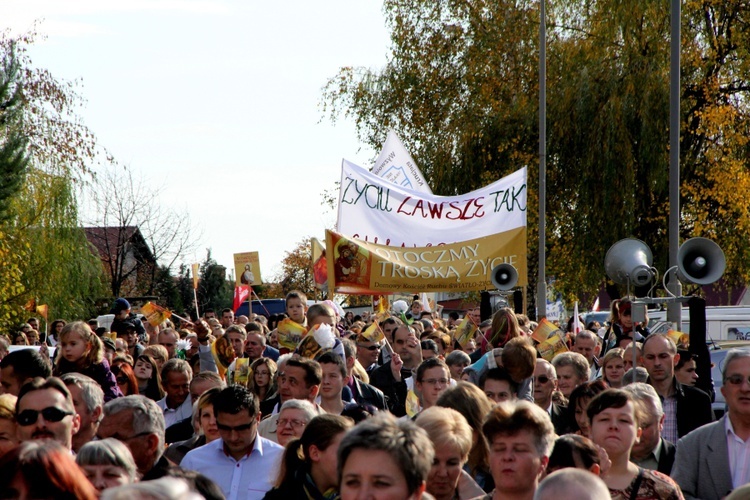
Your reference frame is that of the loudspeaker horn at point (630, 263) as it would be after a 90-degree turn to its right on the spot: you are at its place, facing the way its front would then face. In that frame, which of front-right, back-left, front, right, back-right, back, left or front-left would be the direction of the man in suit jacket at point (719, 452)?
back-right

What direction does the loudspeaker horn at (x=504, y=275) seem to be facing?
toward the camera

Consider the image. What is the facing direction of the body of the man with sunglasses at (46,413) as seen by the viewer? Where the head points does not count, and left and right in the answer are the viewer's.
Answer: facing the viewer and to the left of the viewer

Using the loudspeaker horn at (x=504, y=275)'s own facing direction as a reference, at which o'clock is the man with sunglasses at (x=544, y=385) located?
The man with sunglasses is roughly at 12 o'clock from the loudspeaker horn.

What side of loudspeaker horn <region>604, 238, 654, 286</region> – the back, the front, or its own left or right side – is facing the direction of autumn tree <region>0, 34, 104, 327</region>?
front

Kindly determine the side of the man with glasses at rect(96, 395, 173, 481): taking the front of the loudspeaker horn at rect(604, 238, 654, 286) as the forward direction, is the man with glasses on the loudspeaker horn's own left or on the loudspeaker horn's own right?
on the loudspeaker horn's own left

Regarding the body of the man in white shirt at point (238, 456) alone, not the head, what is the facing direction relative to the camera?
toward the camera

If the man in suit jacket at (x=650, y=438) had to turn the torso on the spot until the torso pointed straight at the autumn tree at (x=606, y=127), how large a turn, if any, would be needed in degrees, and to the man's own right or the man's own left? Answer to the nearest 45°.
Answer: approximately 135° to the man's own right

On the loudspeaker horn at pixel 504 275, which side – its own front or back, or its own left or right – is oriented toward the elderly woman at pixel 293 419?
front
